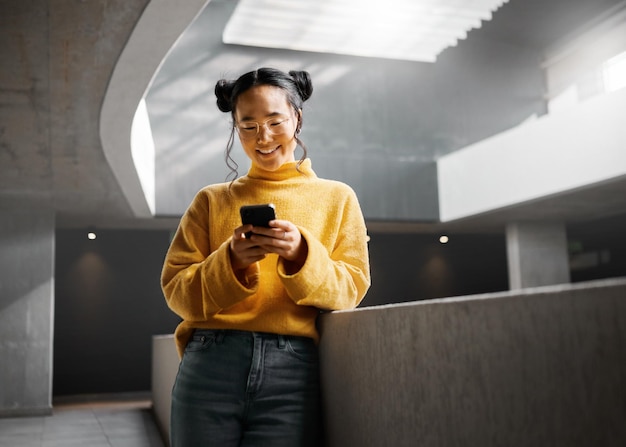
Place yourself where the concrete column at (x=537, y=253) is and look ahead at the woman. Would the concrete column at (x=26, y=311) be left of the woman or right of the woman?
right

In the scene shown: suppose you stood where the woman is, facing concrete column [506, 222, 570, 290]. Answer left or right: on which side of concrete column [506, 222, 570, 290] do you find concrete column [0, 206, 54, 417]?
left

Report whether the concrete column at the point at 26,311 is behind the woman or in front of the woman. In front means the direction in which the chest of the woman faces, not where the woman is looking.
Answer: behind

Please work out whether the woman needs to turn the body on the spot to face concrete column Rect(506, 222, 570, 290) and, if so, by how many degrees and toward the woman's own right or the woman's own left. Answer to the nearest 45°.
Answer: approximately 135° to the woman's own left

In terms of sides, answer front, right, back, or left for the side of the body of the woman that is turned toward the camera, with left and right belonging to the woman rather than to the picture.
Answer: front
